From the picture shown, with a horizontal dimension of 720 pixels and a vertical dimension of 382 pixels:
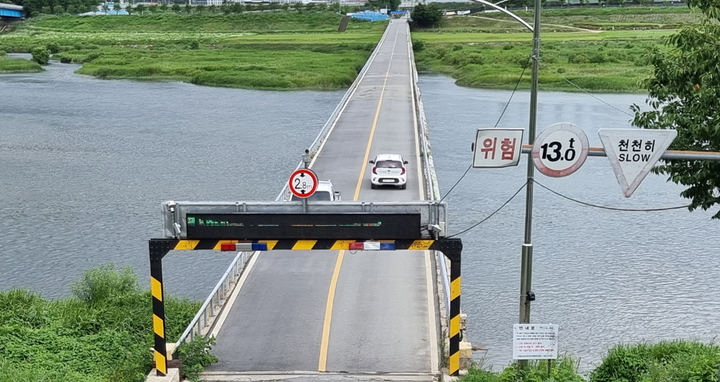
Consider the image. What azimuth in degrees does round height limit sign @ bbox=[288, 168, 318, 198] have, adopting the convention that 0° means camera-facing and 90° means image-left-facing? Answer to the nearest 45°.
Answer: approximately 0°

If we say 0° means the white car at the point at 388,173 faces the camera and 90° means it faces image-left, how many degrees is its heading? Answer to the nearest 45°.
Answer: approximately 180°

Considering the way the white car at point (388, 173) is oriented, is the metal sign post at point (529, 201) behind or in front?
behind

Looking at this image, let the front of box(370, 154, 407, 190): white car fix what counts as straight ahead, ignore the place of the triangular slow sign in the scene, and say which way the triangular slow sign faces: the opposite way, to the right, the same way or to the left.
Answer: the opposite way

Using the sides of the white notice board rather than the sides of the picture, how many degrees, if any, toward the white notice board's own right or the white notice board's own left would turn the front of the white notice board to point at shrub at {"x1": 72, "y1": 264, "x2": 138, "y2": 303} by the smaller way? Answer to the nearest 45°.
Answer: approximately 135° to the white notice board's own right

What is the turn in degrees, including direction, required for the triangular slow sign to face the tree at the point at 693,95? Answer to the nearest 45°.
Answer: approximately 135° to its left

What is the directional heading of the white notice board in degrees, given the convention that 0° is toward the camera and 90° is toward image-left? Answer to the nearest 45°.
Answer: approximately 0°

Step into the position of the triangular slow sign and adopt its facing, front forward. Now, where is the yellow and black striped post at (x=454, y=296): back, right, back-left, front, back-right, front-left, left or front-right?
right

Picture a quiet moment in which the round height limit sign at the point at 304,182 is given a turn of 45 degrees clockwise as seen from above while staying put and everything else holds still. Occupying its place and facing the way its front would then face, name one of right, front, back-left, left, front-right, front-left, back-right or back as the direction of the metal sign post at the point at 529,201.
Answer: back-left
